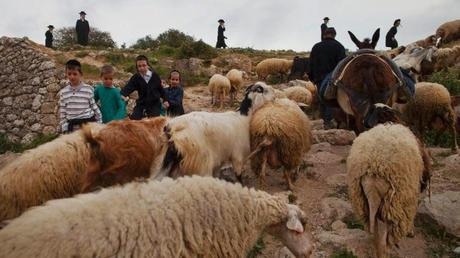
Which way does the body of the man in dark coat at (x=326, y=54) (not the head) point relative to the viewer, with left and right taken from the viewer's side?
facing away from the viewer

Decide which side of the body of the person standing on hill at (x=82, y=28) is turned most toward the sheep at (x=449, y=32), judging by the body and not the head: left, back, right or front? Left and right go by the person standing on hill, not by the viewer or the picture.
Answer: left

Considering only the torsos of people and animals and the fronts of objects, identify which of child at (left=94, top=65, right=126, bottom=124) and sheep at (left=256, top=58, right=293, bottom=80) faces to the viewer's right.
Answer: the sheep

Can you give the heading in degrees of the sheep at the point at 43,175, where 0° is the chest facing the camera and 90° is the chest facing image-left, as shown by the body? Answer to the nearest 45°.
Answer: approximately 270°

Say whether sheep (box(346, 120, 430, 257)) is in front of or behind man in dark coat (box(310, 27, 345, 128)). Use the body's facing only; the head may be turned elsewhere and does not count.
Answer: behind

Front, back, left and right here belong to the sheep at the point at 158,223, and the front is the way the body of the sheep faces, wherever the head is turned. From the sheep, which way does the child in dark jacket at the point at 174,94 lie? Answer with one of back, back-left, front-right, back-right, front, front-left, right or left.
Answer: left

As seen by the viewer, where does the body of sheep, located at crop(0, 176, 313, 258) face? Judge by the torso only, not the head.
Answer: to the viewer's right

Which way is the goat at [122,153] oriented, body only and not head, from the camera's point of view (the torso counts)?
to the viewer's right

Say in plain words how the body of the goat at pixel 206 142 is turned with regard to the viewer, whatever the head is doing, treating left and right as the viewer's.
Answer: facing to the right of the viewer

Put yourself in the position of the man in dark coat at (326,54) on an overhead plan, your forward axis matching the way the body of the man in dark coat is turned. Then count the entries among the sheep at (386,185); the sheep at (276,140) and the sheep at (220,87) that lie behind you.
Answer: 2

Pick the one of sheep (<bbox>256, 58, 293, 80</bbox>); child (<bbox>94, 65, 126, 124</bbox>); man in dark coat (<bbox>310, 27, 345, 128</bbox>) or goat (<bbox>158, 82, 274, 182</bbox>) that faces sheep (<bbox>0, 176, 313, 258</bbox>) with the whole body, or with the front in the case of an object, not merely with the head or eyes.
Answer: the child
